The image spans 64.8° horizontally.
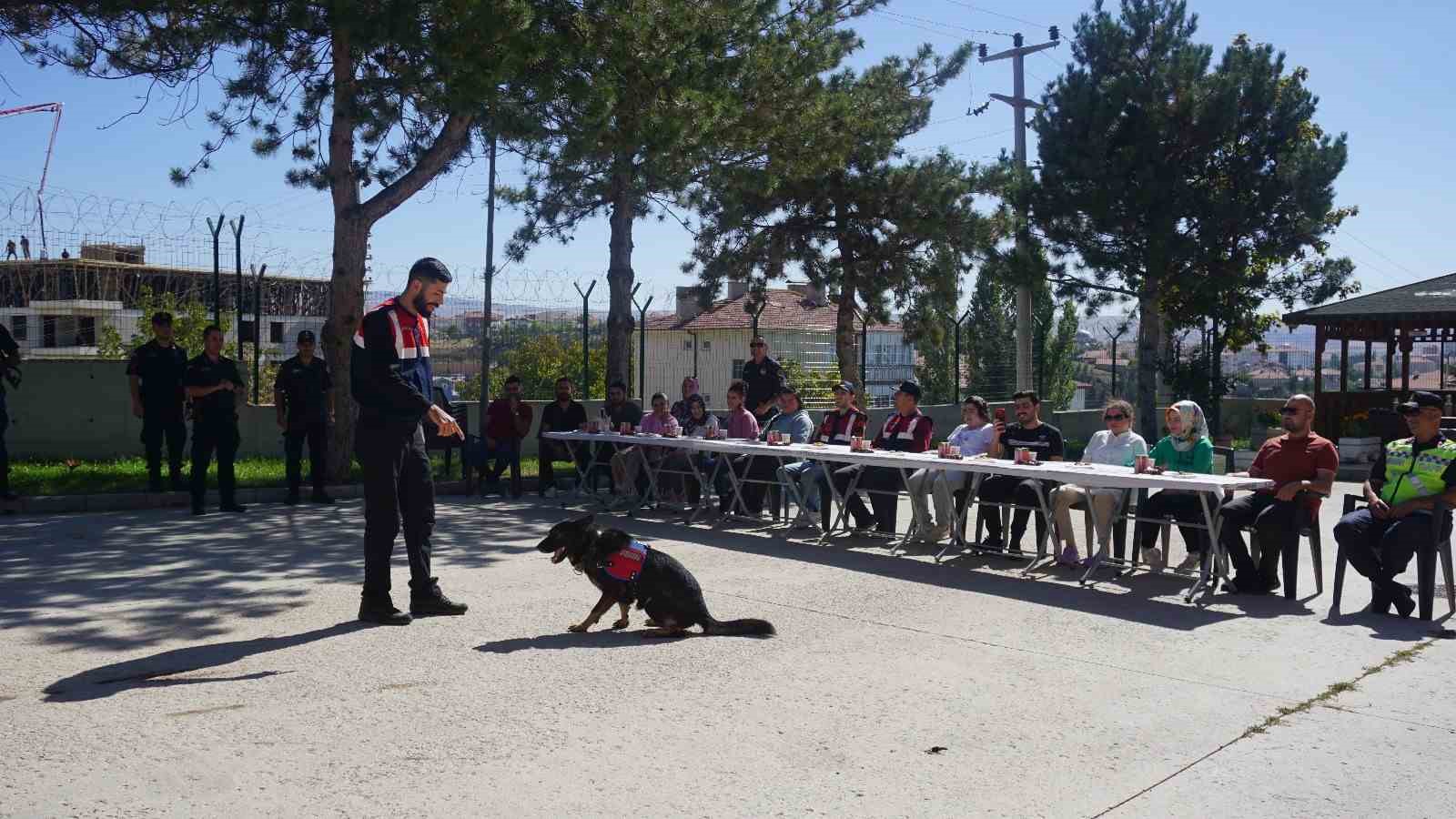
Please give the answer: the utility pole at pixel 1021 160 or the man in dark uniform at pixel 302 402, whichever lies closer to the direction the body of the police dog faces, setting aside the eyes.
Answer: the man in dark uniform

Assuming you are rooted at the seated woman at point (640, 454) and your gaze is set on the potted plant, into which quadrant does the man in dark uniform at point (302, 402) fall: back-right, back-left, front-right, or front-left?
back-left

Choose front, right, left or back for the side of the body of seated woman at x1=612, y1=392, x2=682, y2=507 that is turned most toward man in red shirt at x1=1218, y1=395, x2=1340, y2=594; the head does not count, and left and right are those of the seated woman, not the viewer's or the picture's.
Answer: left

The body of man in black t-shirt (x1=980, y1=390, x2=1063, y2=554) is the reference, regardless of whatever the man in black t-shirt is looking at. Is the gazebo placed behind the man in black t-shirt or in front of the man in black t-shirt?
behind

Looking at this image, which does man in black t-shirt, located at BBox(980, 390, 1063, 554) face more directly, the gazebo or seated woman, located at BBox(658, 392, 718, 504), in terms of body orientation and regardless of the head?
the seated woman

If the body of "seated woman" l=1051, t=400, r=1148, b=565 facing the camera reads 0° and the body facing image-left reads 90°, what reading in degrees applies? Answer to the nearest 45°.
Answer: approximately 45°

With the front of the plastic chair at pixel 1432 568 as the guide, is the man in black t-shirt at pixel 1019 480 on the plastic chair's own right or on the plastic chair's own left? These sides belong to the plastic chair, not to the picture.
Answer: on the plastic chair's own right

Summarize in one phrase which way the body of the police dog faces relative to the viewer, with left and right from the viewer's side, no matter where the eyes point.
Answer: facing to the left of the viewer
